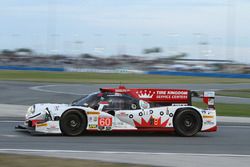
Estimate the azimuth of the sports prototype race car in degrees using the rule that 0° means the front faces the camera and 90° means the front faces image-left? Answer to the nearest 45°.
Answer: approximately 90°
